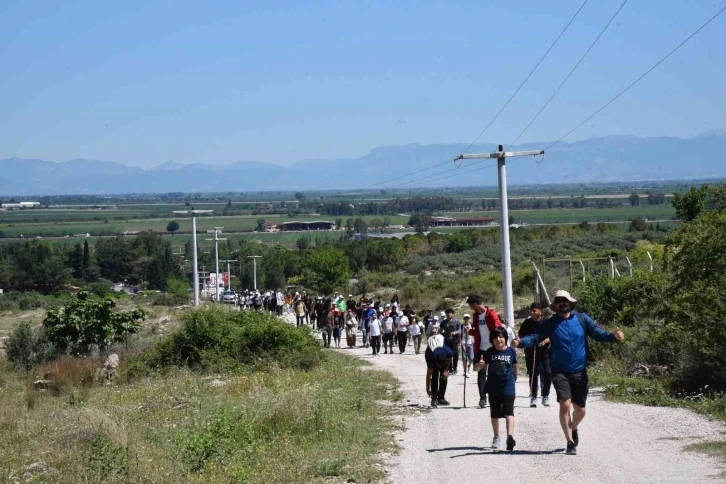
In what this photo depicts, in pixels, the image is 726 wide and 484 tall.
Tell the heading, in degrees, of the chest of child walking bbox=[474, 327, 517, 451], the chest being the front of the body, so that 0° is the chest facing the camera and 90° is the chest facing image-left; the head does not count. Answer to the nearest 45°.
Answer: approximately 0°

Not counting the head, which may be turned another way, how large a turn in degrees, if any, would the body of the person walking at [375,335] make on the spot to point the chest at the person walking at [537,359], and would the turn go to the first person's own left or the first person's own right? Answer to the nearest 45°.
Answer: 0° — they already face them

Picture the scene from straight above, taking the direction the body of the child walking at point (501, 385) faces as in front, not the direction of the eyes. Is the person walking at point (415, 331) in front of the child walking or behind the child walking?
behind

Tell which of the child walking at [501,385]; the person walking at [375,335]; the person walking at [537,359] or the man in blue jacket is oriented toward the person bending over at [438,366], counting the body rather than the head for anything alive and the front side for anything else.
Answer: the person walking at [375,335]

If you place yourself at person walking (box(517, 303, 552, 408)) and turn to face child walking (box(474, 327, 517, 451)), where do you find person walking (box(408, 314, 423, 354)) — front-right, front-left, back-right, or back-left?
back-right

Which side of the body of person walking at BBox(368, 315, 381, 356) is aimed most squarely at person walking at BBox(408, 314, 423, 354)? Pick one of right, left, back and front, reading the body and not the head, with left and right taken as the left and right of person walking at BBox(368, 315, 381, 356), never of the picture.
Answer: left

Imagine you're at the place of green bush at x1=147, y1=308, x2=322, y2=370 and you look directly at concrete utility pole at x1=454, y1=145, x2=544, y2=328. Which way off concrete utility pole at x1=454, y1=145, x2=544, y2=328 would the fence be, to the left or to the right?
left

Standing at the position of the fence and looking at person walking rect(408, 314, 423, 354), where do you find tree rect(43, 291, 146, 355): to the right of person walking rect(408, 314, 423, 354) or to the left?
right

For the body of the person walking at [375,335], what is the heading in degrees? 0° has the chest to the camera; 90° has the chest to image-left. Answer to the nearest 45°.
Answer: approximately 0°
